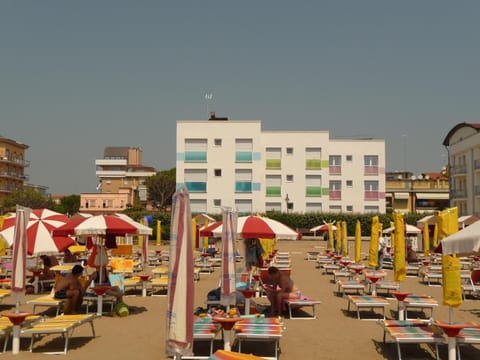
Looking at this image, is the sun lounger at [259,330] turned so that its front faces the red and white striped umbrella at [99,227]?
no

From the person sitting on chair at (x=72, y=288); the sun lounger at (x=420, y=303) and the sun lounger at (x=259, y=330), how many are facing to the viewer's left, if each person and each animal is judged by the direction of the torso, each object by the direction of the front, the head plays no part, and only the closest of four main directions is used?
0

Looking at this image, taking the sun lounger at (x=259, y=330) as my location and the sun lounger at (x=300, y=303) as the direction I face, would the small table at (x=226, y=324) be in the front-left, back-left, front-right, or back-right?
back-left

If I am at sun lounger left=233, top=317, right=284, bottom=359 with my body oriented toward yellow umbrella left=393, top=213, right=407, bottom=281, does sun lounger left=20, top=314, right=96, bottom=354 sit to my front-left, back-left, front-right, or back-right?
back-left

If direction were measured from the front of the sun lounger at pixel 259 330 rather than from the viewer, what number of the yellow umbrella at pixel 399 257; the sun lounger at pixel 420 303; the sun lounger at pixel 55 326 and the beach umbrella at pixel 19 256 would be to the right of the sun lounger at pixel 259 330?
2

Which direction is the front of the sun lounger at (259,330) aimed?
toward the camera

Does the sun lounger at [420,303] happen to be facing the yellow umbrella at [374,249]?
no

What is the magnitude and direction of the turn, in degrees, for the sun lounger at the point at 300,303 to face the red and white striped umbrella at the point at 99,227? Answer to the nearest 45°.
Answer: approximately 90° to its right

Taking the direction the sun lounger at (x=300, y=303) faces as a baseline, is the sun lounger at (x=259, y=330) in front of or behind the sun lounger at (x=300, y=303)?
in front

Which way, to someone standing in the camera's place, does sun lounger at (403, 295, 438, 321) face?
facing the viewer

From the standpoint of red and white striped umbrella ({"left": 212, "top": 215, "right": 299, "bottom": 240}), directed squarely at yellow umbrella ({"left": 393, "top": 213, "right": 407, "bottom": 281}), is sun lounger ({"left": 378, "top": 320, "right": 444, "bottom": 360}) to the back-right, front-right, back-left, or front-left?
front-right

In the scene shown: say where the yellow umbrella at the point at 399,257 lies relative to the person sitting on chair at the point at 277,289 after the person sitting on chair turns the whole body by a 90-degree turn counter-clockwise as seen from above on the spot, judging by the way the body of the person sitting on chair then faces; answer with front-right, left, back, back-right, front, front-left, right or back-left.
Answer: left

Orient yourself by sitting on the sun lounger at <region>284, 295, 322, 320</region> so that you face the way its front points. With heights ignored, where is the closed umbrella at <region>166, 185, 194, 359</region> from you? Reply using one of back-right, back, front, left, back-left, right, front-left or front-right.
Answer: front

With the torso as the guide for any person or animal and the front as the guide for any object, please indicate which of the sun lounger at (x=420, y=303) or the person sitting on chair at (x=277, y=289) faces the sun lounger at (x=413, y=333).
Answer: the sun lounger at (x=420, y=303)

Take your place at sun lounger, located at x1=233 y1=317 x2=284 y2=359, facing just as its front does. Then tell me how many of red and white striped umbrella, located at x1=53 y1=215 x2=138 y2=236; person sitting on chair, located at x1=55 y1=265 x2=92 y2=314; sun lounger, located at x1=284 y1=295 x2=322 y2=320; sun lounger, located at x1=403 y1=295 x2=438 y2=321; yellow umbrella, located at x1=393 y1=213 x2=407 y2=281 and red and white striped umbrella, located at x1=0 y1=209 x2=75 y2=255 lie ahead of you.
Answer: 0
